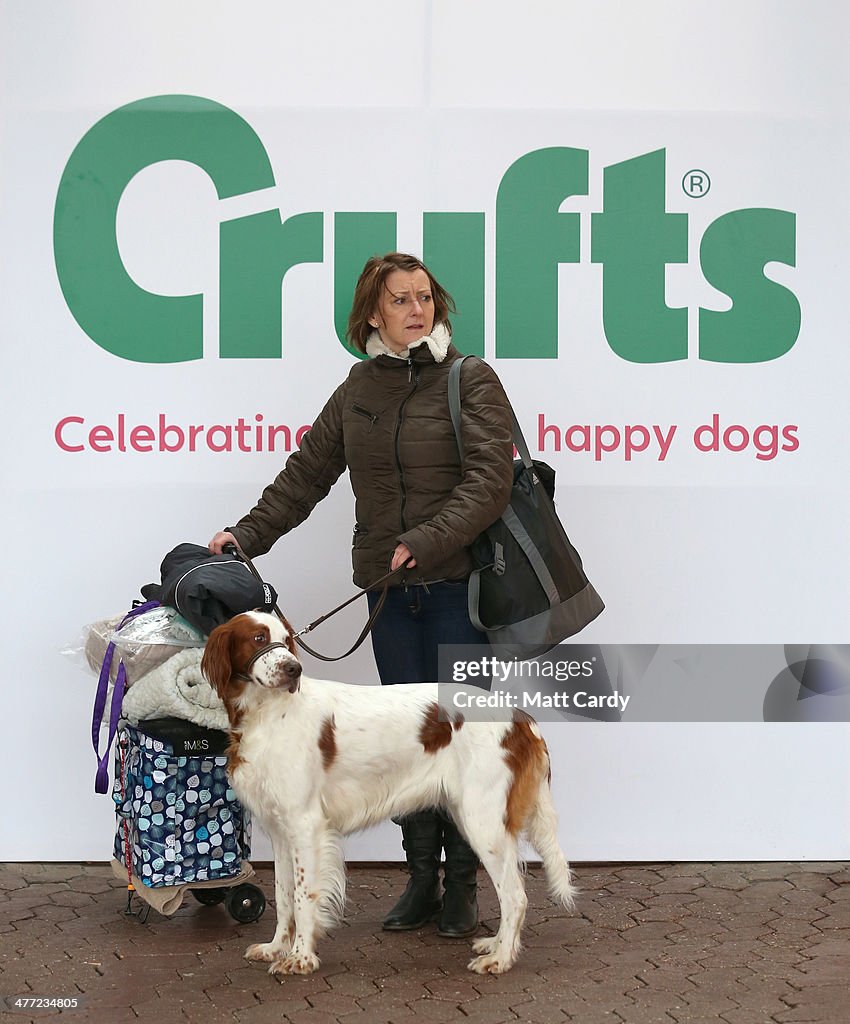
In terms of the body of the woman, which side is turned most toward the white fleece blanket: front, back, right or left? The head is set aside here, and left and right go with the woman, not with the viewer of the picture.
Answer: right

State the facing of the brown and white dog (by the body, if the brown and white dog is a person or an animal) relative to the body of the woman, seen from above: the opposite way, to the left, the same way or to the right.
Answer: to the right

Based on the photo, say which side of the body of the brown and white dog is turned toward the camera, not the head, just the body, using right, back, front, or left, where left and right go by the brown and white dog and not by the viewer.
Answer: left

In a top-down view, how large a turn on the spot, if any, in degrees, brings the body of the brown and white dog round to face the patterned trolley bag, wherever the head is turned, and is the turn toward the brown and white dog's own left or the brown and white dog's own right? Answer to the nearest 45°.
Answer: approximately 45° to the brown and white dog's own right

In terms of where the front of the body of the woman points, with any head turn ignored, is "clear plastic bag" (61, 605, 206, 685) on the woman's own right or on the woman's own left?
on the woman's own right

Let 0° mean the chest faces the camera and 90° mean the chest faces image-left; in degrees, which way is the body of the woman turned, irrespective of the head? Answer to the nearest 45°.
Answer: approximately 0°

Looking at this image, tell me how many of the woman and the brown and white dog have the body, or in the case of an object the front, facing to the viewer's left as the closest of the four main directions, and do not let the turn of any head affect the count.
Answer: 1

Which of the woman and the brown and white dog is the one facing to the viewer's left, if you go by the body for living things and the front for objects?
the brown and white dog
